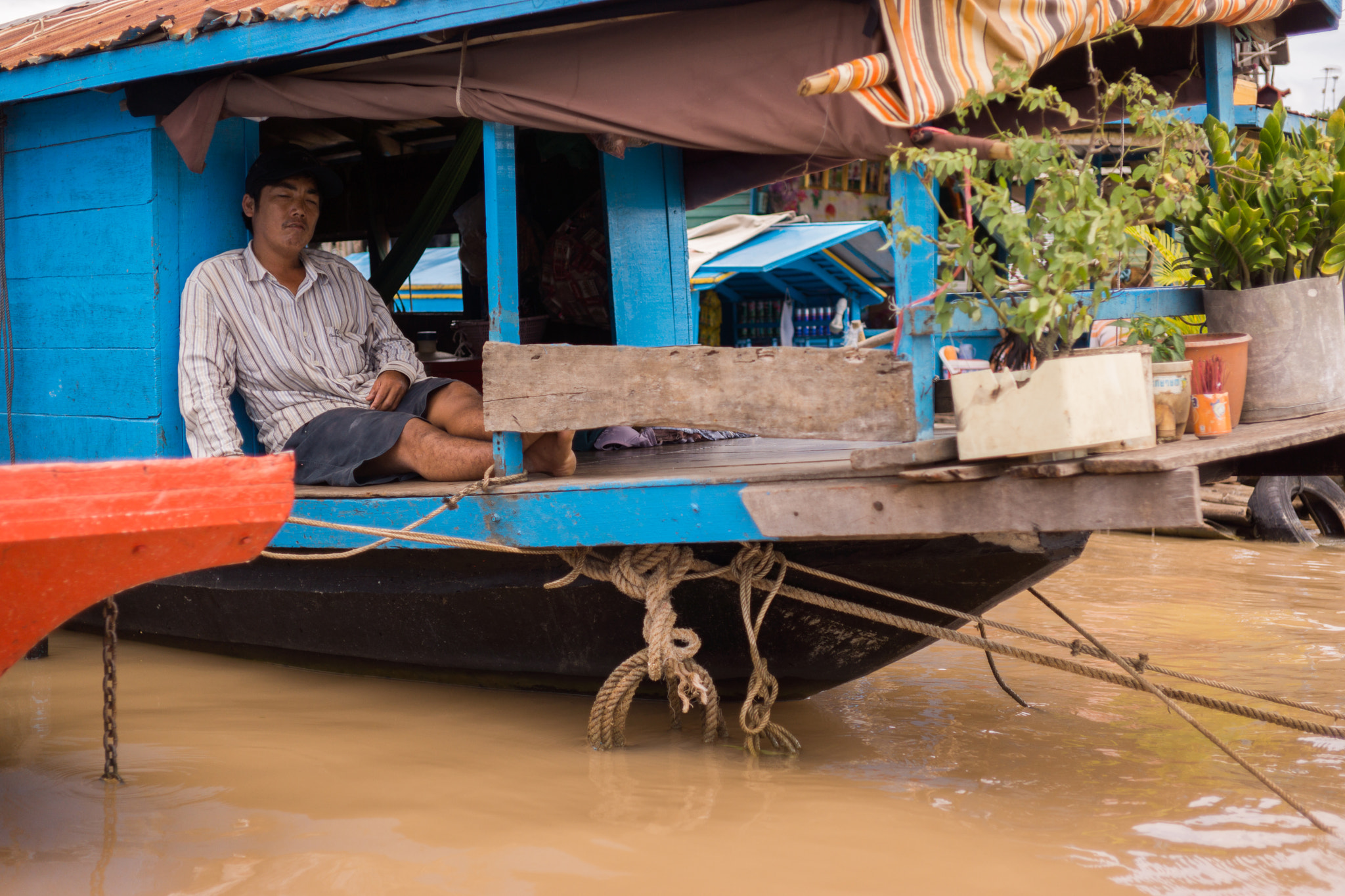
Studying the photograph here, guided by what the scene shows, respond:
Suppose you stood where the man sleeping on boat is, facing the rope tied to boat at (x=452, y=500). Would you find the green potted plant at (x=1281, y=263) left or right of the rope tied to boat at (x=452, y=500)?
left

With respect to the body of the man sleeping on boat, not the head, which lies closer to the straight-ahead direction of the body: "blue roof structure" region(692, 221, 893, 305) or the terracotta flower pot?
the terracotta flower pot

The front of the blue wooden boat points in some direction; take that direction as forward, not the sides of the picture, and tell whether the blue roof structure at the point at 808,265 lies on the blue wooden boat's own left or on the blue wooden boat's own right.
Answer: on the blue wooden boat's own left

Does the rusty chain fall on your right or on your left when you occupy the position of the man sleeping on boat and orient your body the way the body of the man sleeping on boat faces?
on your right

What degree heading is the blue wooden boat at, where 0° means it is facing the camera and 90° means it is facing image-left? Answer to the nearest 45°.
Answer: approximately 270°

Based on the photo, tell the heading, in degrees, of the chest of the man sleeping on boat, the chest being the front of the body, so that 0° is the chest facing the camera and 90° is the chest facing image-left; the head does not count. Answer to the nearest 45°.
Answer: approximately 315°
